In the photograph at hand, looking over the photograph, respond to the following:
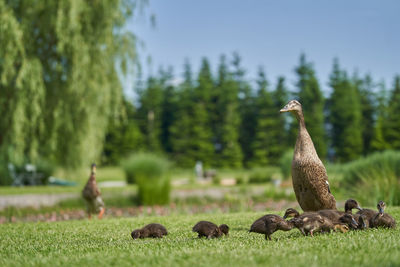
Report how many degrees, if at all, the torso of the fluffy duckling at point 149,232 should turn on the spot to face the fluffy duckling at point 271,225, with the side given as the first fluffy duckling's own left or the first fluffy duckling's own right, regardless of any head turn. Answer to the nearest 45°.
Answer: approximately 135° to the first fluffy duckling's own left

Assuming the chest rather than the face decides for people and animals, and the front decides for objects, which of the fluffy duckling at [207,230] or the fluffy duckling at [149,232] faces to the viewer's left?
the fluffy duckling at [149,232]

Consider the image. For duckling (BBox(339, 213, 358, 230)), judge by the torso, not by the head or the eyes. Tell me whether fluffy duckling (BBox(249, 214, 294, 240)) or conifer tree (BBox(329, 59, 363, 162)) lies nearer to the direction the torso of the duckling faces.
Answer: the conifer tree

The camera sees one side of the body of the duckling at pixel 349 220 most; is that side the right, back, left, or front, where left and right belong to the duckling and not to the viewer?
right

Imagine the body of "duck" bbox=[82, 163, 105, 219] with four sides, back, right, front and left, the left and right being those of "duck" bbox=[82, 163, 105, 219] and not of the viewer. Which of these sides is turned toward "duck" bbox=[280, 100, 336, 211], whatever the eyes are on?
front

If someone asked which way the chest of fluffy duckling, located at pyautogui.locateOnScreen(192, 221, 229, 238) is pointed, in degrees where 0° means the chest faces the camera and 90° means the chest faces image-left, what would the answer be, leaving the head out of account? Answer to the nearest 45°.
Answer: approximately 270°
